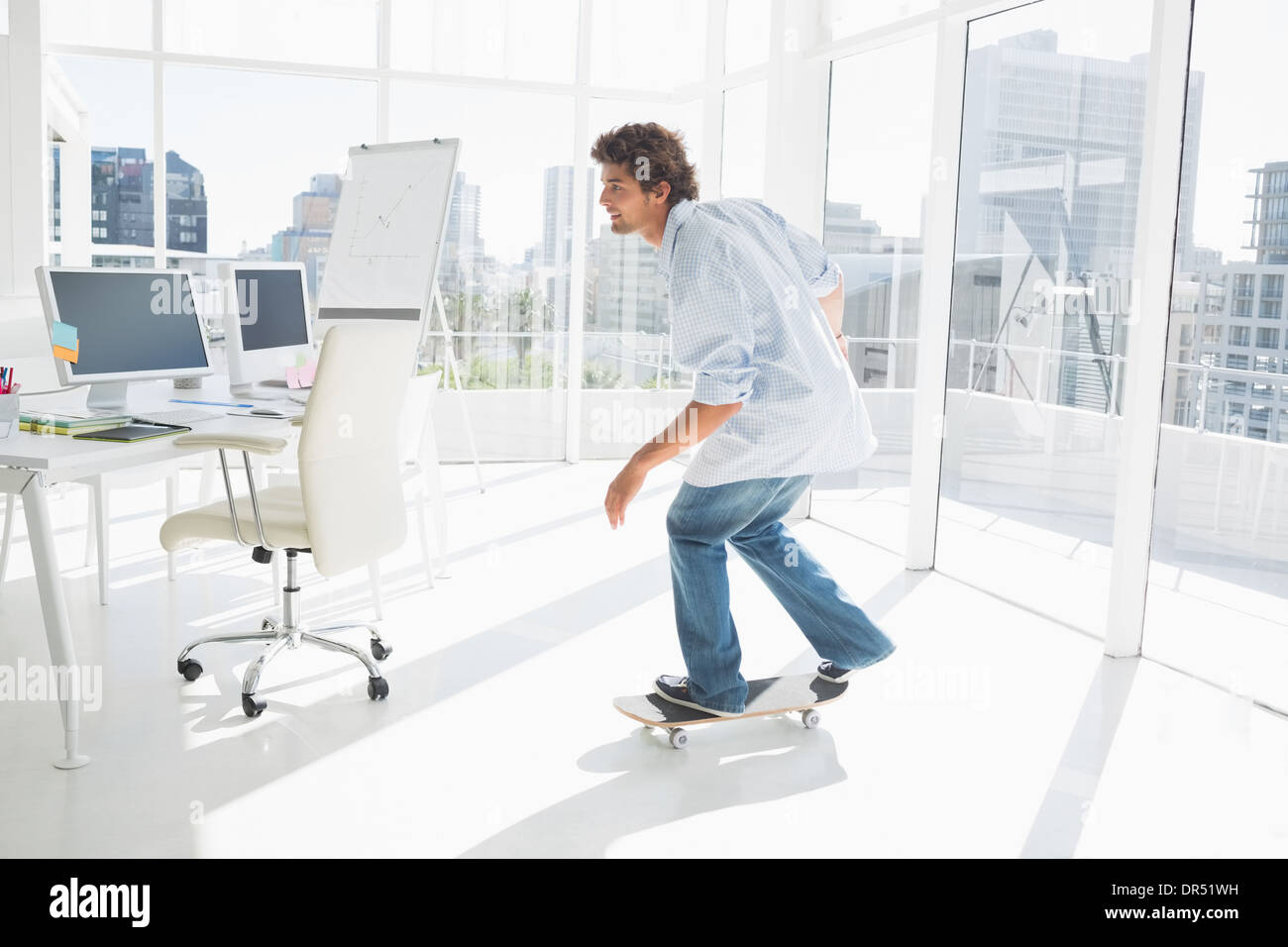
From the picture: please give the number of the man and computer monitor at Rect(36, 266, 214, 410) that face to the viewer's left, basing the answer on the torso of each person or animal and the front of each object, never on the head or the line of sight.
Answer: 1

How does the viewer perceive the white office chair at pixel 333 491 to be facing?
facing away from the viewer and to the left of the viewer

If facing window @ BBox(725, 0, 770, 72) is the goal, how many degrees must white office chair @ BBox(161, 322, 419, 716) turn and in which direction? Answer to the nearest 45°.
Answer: approximately 90° to its right

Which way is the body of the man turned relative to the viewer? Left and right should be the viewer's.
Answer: facing to the left of the viewer

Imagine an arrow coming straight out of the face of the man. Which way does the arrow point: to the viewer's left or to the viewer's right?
to the viewer's left
